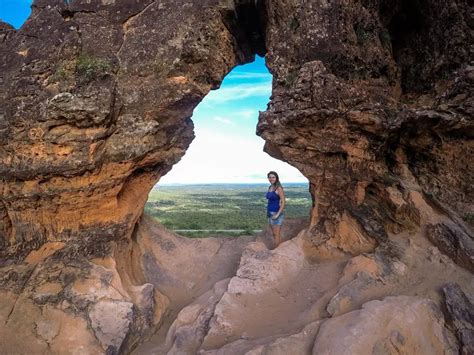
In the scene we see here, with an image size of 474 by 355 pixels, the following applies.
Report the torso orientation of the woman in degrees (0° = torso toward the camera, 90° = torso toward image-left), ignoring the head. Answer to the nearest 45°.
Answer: approximately 45°

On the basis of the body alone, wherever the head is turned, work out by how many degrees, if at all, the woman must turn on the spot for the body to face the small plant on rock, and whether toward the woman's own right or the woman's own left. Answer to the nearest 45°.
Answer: approximately 45° to the woman's own right
